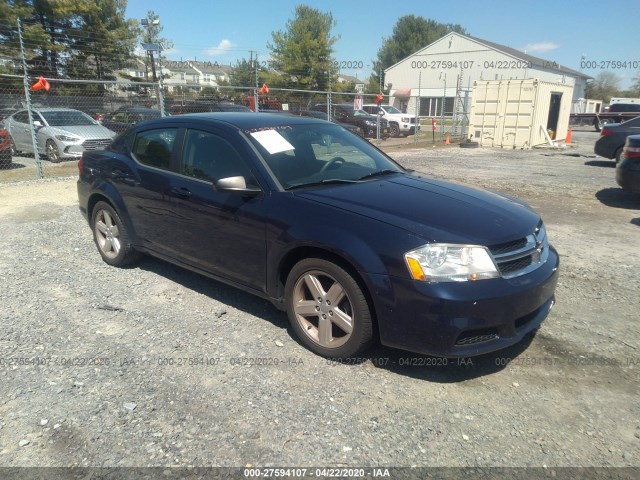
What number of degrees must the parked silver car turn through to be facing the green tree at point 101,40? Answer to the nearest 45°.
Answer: approximately 135° to its left

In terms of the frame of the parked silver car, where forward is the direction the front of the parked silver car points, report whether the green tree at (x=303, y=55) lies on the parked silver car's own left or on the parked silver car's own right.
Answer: on the parked silver car's own left

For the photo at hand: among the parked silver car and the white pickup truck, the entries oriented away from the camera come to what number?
0

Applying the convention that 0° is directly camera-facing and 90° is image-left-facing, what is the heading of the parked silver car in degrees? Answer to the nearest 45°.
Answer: approximately 315°

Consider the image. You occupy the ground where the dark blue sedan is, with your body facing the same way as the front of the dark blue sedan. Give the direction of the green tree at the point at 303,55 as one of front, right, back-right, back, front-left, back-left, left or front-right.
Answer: back-left

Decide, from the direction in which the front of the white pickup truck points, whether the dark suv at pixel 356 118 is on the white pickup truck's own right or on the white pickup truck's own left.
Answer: on the white pickup truck's own right

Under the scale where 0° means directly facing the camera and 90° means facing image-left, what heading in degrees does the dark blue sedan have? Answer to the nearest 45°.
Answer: approximately 315°
